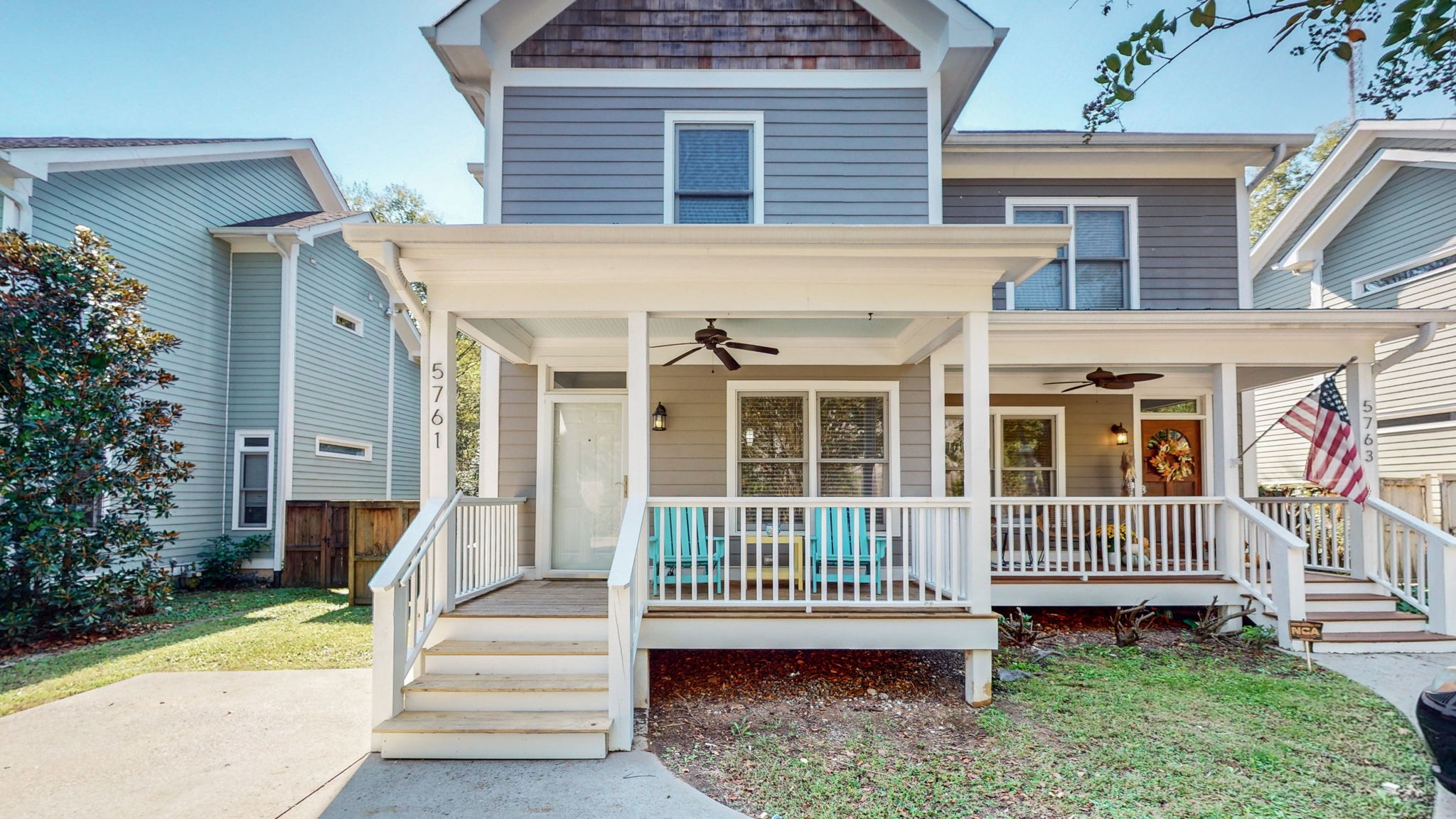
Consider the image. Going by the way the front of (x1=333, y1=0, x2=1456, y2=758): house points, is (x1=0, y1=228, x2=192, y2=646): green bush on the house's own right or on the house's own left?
on the house's own right

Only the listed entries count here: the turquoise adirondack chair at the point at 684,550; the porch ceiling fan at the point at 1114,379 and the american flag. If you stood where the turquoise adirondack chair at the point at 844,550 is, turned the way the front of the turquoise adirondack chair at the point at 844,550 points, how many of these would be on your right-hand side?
1

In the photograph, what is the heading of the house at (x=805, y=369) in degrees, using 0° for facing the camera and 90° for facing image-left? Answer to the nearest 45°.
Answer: approximately 0°

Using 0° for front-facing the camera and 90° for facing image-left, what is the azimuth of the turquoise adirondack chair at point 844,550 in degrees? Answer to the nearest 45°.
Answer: approximately 0°

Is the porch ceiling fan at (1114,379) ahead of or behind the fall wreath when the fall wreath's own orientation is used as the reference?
ahead

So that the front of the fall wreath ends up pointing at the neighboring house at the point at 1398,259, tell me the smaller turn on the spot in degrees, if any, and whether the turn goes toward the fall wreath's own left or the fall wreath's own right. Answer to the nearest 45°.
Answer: approximately 135° to the fall wreath's own left

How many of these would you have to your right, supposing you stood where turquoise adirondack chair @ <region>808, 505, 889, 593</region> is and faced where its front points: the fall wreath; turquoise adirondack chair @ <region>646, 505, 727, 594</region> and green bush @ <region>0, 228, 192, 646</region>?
2

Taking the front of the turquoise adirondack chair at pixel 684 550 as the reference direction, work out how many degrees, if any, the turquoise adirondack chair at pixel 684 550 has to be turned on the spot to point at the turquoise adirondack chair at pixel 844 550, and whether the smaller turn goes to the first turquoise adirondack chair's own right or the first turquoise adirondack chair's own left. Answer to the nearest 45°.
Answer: approximately 90° to the first turquoise adirondack chair's own left

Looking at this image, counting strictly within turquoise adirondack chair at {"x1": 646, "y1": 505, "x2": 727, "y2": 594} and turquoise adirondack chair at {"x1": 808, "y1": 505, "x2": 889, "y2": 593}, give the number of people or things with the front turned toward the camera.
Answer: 2

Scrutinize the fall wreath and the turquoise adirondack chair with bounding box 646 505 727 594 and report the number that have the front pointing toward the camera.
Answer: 2
